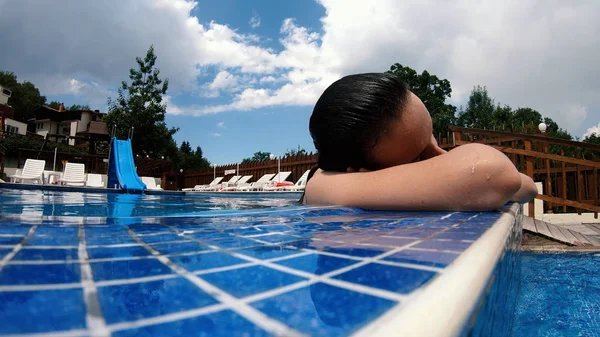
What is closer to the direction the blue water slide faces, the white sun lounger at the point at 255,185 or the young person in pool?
the young person in pool

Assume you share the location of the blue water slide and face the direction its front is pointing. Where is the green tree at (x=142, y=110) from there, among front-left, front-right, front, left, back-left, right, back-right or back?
back-left

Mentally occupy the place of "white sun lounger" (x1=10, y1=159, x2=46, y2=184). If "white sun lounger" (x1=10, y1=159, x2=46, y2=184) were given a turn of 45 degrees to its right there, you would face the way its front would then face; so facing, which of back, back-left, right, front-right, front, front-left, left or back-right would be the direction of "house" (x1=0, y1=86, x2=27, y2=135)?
right

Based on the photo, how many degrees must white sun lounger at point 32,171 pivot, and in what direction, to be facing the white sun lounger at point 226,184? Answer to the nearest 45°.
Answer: approximately 135° to its left

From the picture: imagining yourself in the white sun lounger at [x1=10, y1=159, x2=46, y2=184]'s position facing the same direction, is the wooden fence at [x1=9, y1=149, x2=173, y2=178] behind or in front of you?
behind

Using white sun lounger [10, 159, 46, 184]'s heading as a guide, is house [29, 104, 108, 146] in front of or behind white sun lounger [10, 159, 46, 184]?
behind

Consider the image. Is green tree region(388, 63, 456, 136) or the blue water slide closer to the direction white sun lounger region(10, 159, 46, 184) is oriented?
the blue water slide

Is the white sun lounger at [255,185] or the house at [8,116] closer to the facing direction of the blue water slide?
the white sun lounger

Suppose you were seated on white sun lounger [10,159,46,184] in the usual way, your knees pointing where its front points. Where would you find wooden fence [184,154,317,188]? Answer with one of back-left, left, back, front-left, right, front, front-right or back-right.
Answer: back-left

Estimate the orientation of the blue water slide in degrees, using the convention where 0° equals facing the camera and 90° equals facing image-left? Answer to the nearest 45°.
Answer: approximately 315°

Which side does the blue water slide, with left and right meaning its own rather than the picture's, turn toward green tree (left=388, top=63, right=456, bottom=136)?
left

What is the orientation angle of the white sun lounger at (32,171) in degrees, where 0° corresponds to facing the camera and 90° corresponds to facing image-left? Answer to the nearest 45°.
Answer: approximately 45°

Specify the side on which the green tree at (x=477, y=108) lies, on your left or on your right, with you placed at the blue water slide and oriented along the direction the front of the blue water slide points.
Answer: on your left

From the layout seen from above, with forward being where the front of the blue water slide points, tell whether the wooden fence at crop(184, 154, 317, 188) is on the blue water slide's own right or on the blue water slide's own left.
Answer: on the blue water slide's own left
